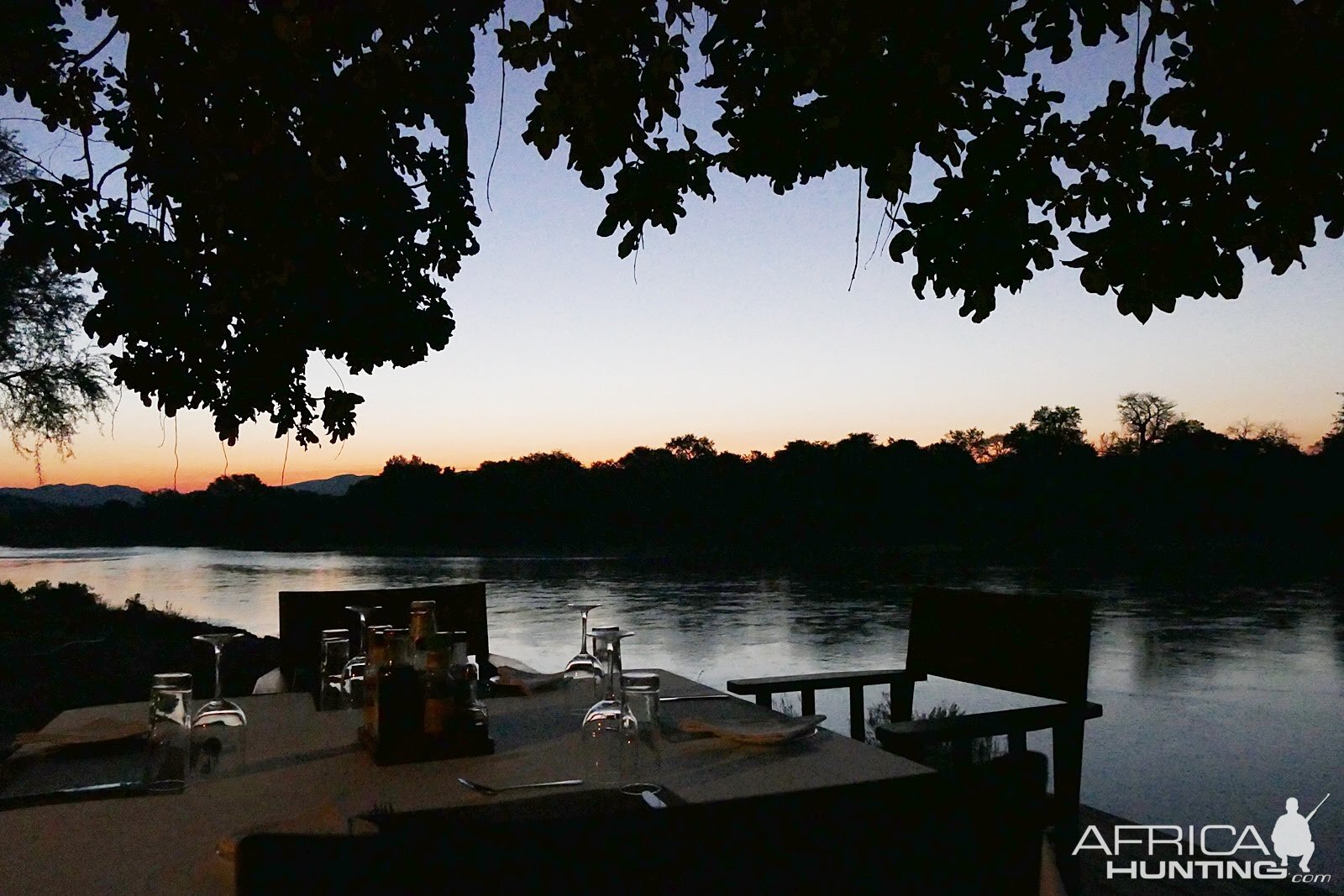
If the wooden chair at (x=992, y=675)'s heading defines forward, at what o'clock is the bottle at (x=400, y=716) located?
The bottle is roughly at 12 o'clock from the wooden chair.

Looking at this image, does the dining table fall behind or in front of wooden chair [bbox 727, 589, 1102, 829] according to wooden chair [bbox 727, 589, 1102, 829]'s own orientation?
in front

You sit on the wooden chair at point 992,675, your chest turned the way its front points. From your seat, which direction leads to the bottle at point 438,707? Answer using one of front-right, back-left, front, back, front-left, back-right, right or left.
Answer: front

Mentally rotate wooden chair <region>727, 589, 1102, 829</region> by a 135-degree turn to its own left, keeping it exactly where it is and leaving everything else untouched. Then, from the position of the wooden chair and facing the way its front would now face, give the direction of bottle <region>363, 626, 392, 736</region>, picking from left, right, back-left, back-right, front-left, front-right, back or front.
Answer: back-right

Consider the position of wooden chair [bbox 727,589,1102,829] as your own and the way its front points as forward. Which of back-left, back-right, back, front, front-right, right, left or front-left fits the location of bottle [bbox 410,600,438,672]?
front

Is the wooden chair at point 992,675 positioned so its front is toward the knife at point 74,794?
yes

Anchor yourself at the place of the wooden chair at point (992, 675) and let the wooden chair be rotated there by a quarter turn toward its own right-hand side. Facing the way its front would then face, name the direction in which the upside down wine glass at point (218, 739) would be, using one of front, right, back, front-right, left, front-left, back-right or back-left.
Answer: left

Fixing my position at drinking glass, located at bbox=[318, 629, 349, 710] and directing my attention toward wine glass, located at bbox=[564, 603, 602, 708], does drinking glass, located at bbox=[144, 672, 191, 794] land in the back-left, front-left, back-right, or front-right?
back-right

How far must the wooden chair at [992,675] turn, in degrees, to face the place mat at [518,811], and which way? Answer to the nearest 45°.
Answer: approximately 45° to its left

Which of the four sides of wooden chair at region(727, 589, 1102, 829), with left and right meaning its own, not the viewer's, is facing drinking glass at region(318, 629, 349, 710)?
front

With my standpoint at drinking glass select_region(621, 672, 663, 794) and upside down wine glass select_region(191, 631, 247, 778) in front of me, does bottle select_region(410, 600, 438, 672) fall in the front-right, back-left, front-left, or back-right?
front-right

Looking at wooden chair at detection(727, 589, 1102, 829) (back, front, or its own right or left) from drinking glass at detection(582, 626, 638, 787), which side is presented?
front

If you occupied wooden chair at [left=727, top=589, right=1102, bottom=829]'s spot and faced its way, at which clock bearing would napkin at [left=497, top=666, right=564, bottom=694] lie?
The napkin is roughly at 1 o'clock from the wooden chair.

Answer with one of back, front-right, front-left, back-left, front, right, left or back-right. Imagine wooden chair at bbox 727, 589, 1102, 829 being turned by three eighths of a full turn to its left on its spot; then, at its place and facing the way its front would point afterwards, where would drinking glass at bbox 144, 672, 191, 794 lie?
back-right

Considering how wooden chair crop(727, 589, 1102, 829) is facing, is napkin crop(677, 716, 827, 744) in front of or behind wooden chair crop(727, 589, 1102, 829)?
in front

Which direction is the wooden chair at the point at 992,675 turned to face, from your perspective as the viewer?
facing the viewer and to the left of the viewer

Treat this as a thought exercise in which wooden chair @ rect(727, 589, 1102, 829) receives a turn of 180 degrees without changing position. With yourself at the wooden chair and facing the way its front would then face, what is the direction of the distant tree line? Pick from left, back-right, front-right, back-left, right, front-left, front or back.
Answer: front-left
